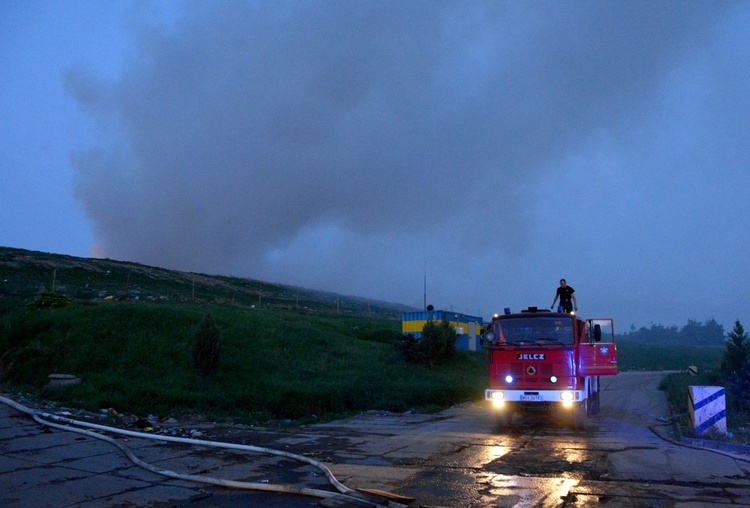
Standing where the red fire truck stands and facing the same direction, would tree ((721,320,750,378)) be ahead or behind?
behind

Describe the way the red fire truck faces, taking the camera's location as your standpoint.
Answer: facing the viewer

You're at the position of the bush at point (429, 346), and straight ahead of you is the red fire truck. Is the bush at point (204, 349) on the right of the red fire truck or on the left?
right

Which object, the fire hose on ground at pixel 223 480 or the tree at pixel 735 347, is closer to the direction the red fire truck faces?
the fire hose on ground

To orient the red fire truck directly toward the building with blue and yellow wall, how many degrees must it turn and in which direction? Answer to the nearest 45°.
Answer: approximately 180°

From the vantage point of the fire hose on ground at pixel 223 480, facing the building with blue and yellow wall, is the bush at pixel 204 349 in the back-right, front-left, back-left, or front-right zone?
front-left

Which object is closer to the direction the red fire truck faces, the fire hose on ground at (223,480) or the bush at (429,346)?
the fire hose on ground

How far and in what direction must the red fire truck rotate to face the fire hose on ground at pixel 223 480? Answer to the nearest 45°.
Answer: approximately 45° to its right

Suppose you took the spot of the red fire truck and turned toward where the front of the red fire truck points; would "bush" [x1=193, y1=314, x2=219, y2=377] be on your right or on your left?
on your right
